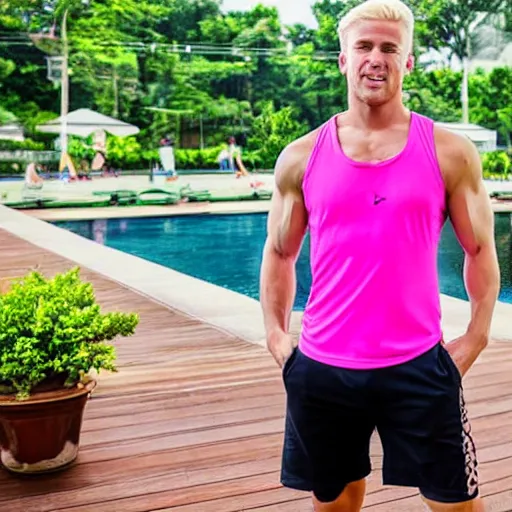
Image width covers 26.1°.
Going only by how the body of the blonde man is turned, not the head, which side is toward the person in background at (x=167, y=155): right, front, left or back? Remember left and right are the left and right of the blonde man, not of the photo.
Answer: back

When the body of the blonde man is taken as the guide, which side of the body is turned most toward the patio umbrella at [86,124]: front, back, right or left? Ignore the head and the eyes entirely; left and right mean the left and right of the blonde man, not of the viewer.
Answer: back

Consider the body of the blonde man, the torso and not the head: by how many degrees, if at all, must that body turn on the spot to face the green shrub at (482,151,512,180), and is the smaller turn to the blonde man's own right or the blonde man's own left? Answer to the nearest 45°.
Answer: approximately 180°

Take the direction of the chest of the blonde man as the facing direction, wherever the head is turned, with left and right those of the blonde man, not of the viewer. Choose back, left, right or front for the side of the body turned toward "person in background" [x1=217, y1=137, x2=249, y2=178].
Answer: back

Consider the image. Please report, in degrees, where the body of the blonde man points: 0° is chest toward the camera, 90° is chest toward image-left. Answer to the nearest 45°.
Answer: approximately 0°

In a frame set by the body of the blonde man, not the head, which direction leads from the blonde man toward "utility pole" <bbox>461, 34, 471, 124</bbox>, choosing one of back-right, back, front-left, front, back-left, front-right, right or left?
back

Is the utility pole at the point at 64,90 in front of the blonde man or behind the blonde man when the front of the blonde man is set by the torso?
behind

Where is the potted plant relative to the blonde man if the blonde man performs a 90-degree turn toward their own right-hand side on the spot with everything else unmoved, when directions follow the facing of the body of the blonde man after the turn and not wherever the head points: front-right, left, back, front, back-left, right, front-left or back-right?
front-right
